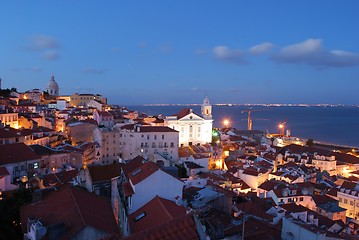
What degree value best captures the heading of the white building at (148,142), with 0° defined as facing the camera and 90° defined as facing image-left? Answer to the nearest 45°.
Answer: approximately 0°

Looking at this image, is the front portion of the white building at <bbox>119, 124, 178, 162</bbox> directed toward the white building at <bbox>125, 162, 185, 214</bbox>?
yes
